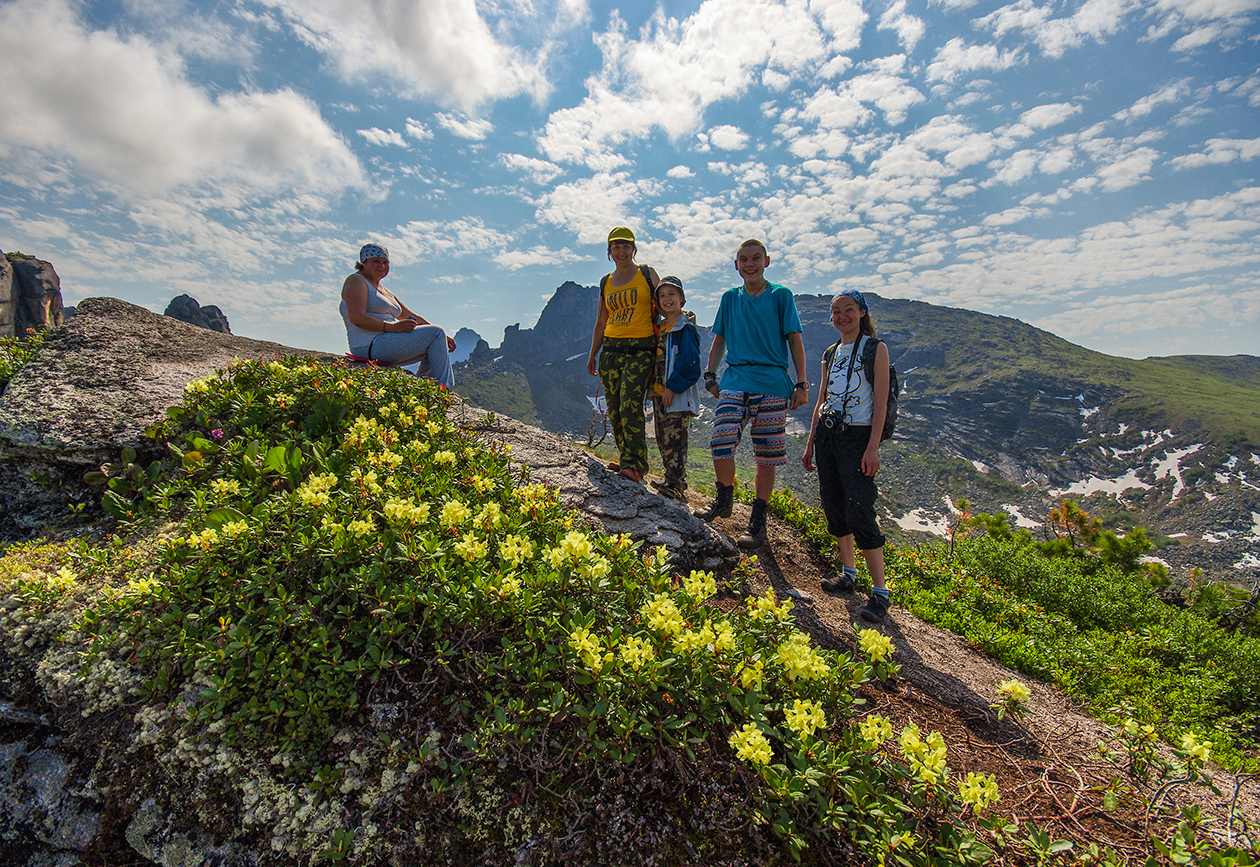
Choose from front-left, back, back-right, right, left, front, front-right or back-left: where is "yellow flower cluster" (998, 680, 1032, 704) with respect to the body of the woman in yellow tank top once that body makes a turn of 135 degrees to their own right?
back

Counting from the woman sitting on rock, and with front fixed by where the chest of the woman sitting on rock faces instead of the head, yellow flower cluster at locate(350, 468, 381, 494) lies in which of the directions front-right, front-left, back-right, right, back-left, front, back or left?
front-right

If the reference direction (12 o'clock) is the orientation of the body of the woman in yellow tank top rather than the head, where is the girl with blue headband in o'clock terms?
The girl with blue headband is roughly at 10 o'clock from the woman in yellow tank top.

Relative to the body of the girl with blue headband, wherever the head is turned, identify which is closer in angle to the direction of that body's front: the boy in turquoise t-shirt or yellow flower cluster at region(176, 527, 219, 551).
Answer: the yellow flower cluster

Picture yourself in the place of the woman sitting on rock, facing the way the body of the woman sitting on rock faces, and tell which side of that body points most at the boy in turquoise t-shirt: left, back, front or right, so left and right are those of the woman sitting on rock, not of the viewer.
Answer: front

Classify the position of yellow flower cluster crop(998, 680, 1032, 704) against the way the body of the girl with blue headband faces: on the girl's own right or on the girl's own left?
on the girl's own left

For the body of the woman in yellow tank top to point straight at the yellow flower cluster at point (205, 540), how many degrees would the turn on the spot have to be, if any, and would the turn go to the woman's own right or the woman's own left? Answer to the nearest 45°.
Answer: approximately 45° to the woman's own right

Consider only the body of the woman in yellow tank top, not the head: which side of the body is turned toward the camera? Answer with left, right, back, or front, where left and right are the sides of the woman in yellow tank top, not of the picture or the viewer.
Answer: front

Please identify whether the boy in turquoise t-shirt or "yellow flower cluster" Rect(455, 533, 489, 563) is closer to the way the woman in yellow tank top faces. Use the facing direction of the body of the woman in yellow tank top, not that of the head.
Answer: the yellow flower cluster

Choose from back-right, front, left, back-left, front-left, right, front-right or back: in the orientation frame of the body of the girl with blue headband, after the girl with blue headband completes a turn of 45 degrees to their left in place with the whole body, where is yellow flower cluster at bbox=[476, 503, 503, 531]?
front-right

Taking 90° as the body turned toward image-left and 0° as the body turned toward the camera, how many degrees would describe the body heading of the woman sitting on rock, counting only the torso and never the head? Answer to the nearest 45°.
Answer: approximately 315°

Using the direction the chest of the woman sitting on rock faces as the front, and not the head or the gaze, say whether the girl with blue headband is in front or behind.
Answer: in front
